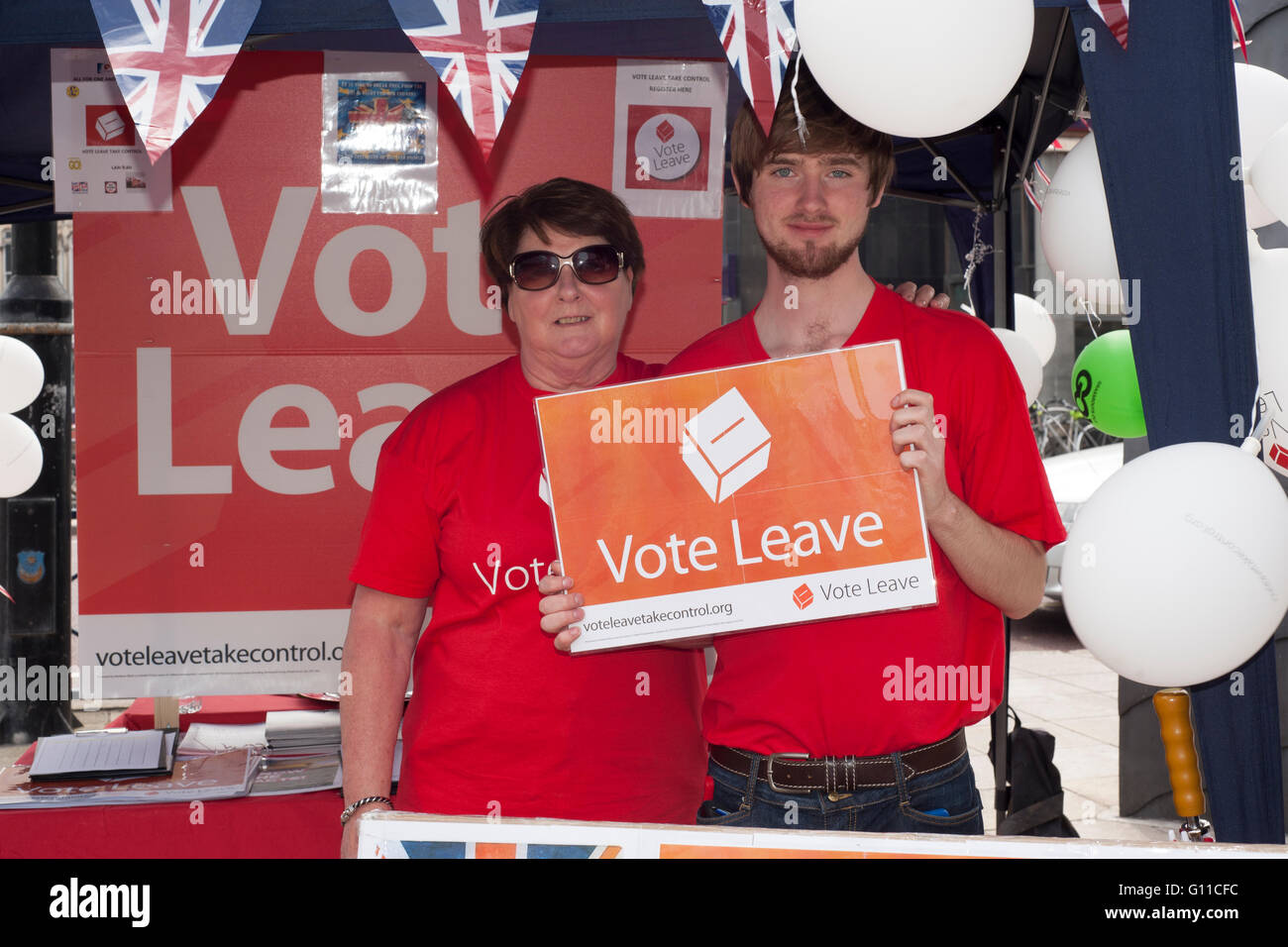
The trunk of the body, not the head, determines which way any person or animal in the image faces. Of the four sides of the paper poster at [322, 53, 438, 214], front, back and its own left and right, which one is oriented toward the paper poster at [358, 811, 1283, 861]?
front

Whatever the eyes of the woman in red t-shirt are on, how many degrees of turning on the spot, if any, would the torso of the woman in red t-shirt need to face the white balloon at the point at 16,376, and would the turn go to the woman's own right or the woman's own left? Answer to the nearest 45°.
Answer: approximately 135° to the woman's own right

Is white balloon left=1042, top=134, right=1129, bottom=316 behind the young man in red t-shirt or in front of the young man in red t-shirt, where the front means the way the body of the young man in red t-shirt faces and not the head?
behind

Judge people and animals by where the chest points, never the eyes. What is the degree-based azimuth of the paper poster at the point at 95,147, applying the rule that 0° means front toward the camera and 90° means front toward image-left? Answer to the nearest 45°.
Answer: approximately 0°

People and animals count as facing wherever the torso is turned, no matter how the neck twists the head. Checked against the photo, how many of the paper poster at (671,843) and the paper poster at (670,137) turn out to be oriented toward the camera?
2

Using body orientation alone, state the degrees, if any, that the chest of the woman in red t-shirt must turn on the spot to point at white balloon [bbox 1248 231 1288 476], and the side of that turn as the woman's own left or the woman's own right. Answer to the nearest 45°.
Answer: approximately 90° to the woman's own left
